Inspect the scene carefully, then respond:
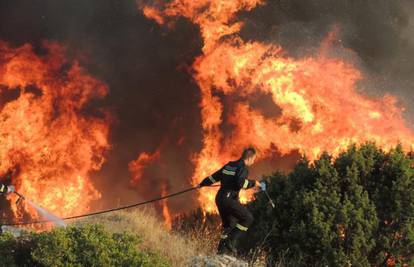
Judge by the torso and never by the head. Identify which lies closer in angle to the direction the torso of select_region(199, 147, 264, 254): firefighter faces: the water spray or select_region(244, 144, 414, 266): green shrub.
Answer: the green shrub

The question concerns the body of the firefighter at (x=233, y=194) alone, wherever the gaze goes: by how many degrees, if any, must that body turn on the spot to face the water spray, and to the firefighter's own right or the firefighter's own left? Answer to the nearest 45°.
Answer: approximately 135° to the firefighter's own left

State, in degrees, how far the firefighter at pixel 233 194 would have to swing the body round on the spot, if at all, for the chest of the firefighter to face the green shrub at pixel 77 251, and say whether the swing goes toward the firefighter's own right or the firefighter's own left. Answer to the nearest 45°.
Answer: approximately 135° to the firefighter's own right

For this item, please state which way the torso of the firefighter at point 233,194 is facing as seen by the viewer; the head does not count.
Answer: to the viewer's right

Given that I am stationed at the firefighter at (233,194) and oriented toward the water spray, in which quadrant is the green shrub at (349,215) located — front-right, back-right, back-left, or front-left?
back-right

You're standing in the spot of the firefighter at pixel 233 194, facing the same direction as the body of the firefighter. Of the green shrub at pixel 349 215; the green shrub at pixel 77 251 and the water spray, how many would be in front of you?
1

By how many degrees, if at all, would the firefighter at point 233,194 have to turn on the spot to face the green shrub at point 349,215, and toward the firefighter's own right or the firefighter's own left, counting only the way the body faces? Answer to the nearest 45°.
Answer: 0° — they already face it
